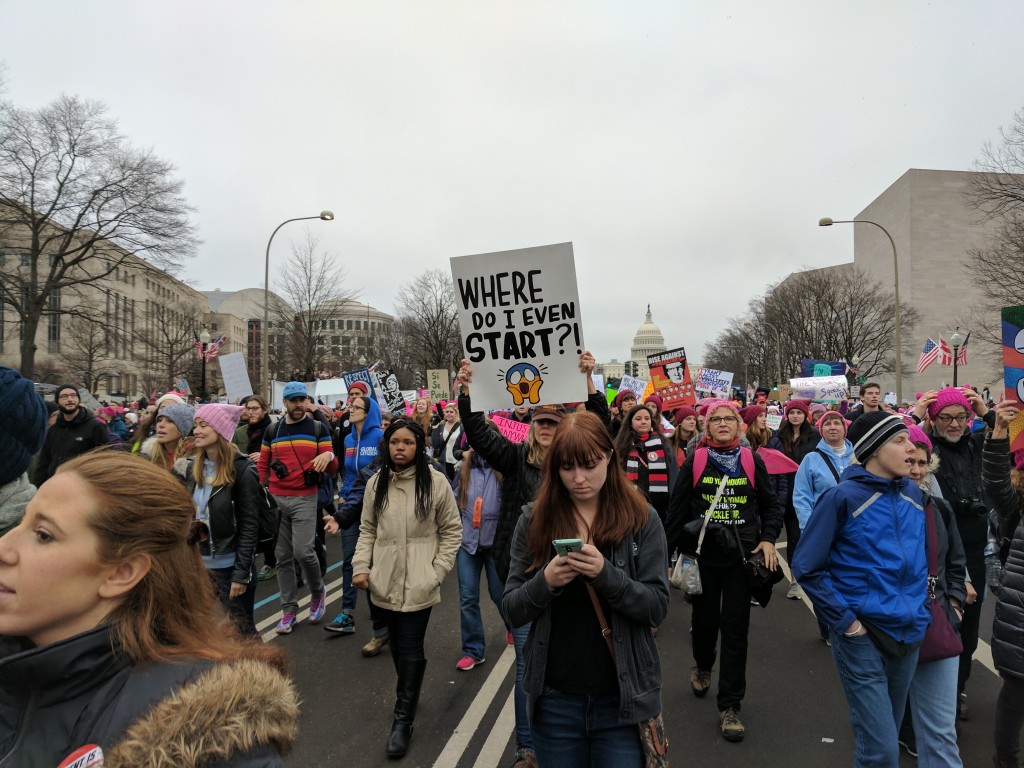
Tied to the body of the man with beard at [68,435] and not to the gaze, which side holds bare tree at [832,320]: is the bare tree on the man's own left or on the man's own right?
on the man's own left

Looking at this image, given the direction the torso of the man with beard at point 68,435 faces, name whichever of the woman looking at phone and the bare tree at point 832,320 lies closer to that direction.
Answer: the woman looking at phone

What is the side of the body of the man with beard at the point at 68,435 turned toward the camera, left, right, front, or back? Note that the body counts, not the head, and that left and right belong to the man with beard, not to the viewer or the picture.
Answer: front

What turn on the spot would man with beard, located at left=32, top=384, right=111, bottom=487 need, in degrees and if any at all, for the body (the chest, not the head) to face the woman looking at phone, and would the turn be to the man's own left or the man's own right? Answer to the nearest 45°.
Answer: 0° — they already face them
